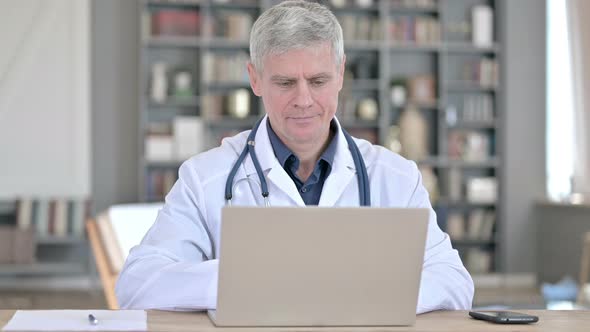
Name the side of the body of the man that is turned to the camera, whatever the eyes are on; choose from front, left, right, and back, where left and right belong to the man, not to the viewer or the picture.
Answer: front

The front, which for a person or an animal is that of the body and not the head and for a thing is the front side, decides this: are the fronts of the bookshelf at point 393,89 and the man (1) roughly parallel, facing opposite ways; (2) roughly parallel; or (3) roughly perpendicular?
roughly parallel

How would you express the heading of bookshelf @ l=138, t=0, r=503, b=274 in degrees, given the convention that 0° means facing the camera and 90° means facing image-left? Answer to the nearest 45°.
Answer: approximately 0°

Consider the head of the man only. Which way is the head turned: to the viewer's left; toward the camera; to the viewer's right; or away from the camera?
toward the camera

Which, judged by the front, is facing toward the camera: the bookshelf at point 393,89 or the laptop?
the bookshelf

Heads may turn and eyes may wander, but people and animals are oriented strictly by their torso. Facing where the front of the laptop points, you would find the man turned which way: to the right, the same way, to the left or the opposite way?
the opposite way

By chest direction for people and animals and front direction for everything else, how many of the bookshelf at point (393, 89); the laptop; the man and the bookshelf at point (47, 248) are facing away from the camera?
1

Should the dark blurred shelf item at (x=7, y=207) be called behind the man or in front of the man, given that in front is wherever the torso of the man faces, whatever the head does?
behind

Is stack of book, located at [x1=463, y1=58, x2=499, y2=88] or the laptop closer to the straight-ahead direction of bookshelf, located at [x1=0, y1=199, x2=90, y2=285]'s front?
the laptop

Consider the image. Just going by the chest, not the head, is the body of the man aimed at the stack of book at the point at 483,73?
no

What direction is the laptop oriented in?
away from the camera

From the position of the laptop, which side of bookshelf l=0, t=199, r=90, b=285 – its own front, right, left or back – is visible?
front

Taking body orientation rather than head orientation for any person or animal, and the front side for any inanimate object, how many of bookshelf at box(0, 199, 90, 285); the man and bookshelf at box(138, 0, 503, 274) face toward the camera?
3

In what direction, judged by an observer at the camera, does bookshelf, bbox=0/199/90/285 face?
facing the viewer

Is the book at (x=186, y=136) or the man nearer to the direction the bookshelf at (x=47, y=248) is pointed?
the man

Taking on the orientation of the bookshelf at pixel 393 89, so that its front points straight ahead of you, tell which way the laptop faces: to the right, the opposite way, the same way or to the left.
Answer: the opposite way

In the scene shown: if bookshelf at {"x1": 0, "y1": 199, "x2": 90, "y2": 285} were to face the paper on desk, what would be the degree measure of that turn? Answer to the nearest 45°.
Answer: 0° — it already faces it

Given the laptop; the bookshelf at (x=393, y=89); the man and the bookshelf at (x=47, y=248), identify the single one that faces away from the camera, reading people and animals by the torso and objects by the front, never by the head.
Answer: the laptop

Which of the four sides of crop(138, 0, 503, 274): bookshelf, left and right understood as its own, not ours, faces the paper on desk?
front
